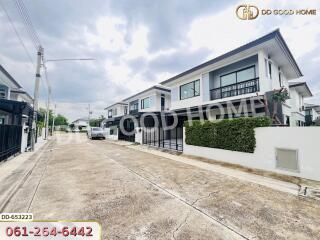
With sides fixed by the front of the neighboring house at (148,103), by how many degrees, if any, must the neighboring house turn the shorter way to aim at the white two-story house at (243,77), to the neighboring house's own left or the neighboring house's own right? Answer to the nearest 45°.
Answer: approximately 90° to the neighboring house's own left

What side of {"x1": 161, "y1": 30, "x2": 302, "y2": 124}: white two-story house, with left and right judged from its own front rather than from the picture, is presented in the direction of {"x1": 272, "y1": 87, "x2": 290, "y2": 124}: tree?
left

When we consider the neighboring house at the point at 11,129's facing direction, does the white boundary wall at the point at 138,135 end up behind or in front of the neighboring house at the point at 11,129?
in front

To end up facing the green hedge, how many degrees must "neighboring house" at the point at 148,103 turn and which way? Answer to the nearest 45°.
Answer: approximately 45° to its left

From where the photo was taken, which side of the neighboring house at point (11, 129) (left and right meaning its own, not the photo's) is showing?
right

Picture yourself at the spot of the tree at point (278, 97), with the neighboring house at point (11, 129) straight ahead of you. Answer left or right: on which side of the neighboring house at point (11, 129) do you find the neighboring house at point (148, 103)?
right

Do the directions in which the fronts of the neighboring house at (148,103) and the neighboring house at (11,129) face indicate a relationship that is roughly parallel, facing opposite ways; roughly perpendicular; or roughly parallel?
roughly parallel, facing opposite ways

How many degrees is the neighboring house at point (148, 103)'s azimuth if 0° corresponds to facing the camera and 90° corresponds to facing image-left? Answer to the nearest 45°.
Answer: approximately 45°

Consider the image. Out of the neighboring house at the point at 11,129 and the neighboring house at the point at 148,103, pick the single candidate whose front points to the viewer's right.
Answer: the neighboring house at the point at 11,129

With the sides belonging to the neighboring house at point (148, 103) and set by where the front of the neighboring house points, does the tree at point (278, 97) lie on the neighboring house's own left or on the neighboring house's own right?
on the neighboring house's own left

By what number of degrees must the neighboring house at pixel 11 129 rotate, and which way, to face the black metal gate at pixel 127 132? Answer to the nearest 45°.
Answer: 0° — it already faces it

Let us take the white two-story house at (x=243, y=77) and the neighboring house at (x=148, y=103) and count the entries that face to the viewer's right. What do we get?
0

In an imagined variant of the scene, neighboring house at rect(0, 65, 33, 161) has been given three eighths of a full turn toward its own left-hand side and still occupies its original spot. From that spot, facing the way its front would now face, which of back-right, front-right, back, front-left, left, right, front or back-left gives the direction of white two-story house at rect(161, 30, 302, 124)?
back

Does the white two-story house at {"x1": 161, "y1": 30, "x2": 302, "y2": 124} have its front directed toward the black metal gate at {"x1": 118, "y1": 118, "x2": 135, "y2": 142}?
no

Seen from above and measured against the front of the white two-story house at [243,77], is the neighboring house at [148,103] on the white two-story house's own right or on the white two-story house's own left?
on the white two-story house's own right

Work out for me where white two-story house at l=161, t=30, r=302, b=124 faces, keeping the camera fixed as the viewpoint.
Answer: facing the viewer and to the left of the viewer
